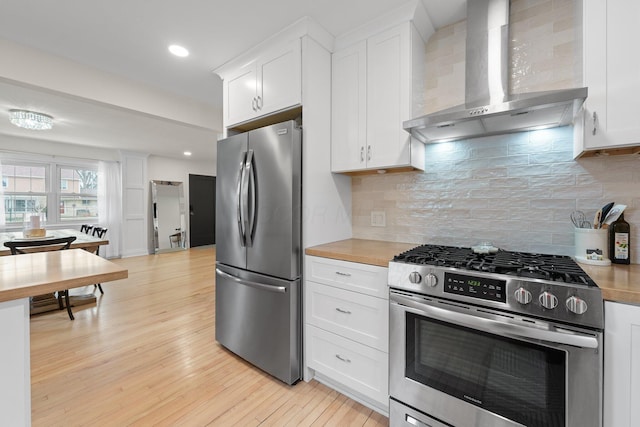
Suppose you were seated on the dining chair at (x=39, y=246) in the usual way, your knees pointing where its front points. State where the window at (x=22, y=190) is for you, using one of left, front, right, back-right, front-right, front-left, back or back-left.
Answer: front

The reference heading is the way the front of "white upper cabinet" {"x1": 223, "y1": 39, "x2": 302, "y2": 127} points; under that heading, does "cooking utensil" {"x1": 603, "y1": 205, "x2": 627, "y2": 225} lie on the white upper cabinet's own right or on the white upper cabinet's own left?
on the white upper cabinet's own left

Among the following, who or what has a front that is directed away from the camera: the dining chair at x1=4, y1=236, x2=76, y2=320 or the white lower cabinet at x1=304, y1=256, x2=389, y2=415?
the dining chair

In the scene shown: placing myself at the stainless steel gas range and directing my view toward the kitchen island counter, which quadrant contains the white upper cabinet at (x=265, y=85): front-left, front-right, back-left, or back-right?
front-right

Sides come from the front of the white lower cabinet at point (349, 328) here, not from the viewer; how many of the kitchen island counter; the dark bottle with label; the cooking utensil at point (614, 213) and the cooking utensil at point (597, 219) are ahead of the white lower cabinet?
1

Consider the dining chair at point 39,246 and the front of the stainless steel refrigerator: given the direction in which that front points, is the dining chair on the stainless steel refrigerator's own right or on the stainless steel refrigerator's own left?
on the stainless steel refrigerator's own right

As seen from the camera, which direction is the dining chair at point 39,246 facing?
away from the camera

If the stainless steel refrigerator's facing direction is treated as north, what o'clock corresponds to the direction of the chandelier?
The chandelier is roughly at 3 o'clock from the stainless steel refrigerator.

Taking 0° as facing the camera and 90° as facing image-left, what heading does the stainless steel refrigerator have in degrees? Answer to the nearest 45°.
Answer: approximately 45°

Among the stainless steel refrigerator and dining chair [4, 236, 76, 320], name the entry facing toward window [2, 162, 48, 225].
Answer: the dining chair

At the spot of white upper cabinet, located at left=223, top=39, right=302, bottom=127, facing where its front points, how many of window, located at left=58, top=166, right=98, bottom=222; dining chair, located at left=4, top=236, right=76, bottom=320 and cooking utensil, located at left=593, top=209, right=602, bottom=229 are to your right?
2

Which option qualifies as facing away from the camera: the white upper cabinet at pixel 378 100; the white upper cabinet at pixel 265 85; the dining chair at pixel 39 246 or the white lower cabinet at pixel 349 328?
the dining chair

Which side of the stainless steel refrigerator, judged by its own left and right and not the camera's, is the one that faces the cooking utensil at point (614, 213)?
left

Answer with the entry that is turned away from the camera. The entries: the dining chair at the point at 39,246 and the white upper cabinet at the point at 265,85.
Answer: the dining chair

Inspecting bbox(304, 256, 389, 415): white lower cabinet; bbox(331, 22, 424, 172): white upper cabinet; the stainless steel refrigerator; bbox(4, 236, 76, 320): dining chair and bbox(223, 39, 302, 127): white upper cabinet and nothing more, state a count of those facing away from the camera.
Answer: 1

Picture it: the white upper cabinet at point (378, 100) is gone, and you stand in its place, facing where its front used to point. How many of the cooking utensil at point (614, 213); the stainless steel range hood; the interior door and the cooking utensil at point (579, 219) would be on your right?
1

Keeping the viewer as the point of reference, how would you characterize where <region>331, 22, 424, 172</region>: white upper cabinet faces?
facing the viewer and to the left of the viewer

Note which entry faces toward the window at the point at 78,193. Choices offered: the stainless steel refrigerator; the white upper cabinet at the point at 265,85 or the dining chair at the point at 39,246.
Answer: the dining chair
